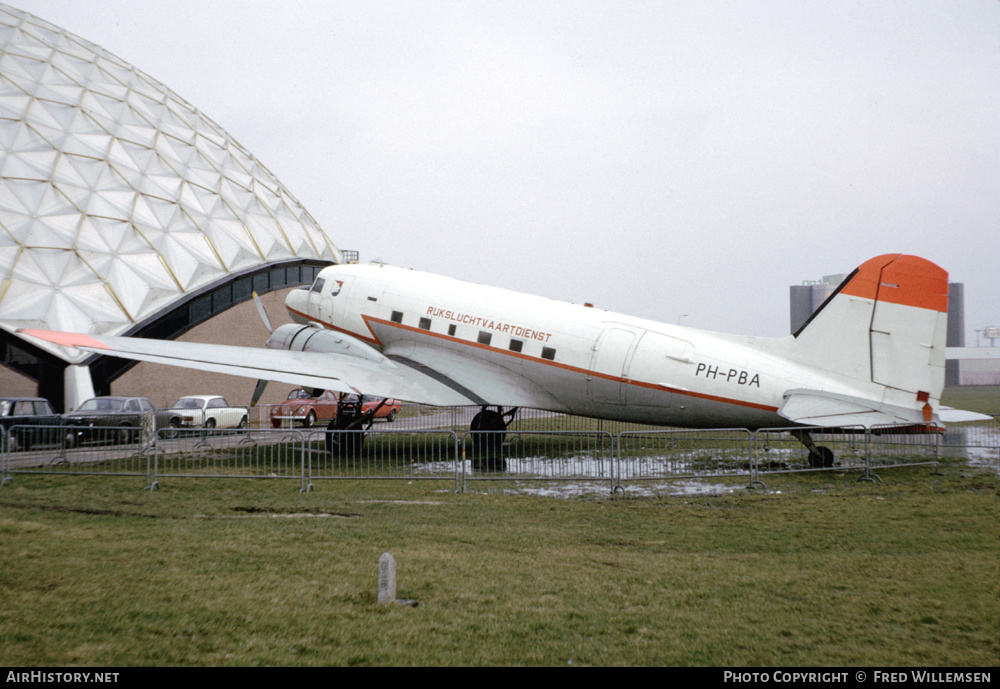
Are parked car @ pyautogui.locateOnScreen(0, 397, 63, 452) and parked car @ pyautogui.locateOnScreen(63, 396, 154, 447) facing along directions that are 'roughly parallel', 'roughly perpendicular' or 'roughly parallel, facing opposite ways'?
roughly parallel

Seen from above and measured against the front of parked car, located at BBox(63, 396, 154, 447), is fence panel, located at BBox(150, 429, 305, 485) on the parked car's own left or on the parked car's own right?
on the parked car's own left

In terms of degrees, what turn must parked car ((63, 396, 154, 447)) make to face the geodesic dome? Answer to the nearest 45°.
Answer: approximately 135° to its right

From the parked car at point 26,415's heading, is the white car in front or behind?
behind

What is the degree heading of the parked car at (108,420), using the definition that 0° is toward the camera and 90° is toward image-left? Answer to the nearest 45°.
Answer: approximately 45°

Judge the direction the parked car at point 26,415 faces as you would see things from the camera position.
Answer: facing the viewer and to the left of the viewer

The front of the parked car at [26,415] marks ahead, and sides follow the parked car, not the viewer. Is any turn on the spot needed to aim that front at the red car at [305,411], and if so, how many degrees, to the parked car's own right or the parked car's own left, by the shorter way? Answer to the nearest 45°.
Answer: approximately 180°

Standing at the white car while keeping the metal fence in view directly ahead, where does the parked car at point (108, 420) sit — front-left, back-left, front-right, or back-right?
front-right

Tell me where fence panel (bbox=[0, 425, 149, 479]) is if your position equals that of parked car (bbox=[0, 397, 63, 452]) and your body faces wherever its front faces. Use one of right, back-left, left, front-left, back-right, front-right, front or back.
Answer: front-left
